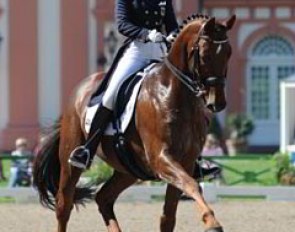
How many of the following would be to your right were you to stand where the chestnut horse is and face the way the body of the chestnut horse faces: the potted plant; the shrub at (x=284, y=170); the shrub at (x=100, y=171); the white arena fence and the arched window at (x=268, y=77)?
0

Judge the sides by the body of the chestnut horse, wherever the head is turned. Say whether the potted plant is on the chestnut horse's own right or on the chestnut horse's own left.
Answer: on the chestnut horse's own left

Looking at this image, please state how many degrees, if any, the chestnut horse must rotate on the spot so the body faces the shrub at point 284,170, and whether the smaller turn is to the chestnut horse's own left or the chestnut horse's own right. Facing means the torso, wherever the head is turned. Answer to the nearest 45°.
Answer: approximately 135° to the chestnut horse's own left

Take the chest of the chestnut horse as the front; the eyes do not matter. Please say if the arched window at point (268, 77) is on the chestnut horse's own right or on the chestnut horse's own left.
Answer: on the chestnut horse's own left

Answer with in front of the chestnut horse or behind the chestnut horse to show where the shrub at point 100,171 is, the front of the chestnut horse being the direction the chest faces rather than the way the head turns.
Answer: behind

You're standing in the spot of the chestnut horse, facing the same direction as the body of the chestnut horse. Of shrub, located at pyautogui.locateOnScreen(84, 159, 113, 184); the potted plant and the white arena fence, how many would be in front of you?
0

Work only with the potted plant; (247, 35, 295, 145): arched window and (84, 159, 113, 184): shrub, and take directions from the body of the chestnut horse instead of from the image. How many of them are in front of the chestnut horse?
0

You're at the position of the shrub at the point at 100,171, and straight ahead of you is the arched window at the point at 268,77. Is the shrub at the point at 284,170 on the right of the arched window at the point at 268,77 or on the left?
right

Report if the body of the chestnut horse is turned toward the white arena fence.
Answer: no

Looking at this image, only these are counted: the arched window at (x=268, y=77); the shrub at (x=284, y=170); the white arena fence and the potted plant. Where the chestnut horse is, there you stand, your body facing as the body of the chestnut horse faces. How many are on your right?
0

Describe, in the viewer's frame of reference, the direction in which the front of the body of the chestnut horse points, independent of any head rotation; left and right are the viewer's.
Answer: facing the viewer and to the right of the viewer
